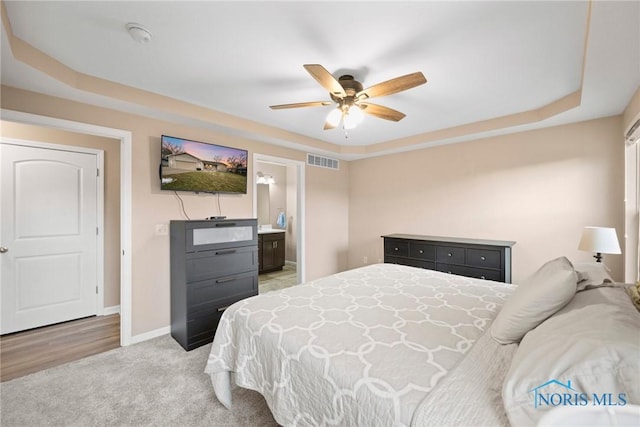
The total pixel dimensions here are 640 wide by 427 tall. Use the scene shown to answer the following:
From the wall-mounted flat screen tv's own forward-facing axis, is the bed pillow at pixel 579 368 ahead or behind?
ahead

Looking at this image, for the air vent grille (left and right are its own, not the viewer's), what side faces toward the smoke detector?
right

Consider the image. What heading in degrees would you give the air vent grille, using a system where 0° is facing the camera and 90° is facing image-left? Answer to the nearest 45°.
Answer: approximately 315°

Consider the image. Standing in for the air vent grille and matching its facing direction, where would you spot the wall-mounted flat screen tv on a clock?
The wall-mounted flat screen tv is roughly at 3 o'clock from the air vent grille.

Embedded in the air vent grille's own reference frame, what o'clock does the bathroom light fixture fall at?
The bathroom light fixture is roughly at 6 o'clock from the air vent grille.

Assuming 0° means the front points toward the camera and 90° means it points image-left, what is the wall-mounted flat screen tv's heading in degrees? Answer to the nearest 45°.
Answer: approximately 315°

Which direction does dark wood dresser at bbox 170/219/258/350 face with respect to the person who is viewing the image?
facing the viewer and to the right of the viewer

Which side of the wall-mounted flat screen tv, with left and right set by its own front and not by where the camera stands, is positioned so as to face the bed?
front
